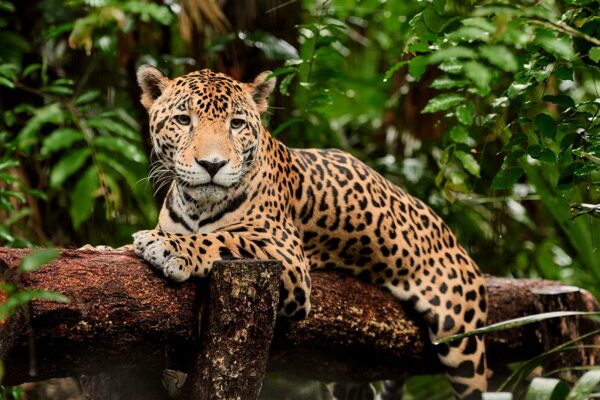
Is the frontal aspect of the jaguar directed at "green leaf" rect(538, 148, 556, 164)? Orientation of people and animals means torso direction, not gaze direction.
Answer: no

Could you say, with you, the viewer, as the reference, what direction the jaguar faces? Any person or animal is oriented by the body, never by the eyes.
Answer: facing the viewer and to the left of the viewer

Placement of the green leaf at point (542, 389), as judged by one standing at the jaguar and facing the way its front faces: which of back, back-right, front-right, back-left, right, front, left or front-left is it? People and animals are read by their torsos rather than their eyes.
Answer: left

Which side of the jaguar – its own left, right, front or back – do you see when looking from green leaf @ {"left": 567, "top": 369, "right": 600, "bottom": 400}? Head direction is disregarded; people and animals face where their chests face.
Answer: left

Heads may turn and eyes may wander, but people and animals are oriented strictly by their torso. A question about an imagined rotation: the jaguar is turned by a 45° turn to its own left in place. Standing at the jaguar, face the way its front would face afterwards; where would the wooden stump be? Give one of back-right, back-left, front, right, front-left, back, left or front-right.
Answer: front

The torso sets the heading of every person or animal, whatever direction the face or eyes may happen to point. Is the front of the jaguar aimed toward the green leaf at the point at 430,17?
no
